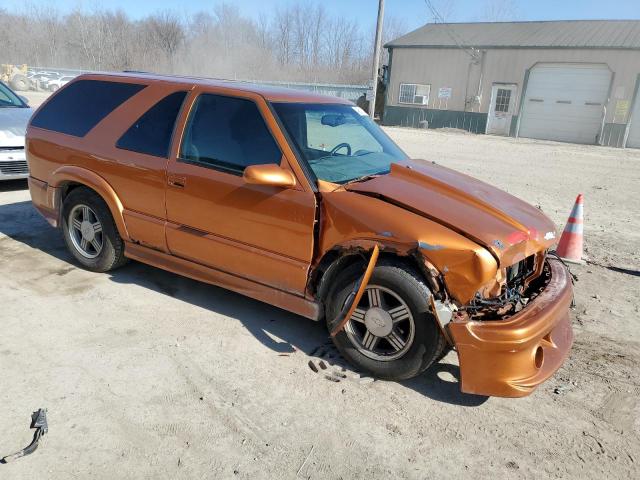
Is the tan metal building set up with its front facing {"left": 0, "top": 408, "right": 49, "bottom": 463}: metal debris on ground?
yes

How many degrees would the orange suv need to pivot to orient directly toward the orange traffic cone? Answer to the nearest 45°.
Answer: approximately 90° to its left

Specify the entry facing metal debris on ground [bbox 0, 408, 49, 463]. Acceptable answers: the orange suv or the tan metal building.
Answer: the tan metal building

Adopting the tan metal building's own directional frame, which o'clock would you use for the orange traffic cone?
The orange traffic cone is roughly at 12 o'clock from the tan metal building.

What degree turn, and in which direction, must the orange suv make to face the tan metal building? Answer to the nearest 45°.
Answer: approximately 90° to its left

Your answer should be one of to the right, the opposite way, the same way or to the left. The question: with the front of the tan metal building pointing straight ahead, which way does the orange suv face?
to the left

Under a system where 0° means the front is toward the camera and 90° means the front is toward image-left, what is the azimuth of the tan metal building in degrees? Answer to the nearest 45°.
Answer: approximately 0°

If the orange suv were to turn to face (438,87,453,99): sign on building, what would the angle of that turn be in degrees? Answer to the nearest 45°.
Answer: approximately 135° to its left

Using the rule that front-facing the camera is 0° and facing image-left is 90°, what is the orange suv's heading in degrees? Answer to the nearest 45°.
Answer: approximately 315°
